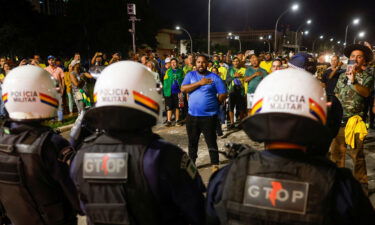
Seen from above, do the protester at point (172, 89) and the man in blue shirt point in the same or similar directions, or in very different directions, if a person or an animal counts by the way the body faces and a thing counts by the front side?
same or similar directions

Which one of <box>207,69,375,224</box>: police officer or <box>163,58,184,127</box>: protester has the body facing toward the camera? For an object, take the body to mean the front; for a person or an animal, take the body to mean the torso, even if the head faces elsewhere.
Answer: the protester

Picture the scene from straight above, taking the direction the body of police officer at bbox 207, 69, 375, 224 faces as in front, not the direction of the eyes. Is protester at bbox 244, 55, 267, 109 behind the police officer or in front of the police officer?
in front

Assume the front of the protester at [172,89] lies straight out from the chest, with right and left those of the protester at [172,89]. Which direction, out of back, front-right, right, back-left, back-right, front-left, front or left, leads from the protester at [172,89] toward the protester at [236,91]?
left

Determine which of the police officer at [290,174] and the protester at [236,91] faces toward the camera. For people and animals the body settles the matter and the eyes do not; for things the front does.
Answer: the protester

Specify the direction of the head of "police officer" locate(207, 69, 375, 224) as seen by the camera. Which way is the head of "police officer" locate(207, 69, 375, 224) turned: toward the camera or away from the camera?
away from the camera

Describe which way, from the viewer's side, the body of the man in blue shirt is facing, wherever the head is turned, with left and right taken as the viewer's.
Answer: facing the viewer

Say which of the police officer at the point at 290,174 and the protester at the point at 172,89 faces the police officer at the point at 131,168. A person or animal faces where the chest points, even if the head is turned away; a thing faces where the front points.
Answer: the protester

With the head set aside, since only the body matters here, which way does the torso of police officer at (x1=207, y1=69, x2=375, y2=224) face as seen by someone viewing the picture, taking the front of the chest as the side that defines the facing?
away from the camera

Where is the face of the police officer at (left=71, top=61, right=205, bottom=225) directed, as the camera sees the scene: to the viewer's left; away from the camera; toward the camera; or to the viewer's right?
away from the camera

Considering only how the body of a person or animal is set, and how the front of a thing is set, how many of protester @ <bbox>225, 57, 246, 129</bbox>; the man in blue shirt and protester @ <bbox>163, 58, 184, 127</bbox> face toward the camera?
3

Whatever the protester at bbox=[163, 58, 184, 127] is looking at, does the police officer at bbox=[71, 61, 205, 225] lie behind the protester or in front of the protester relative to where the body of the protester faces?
in front

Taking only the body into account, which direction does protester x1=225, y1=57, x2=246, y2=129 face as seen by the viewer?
toward the camera

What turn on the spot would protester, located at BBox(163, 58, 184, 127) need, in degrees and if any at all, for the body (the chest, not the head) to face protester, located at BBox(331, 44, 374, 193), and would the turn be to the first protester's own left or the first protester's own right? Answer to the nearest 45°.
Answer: approximately 45° to the first protester's own left

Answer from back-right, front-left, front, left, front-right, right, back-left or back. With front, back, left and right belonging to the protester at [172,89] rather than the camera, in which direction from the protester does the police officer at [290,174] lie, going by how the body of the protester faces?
front

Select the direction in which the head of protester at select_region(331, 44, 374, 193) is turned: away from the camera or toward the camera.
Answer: toward the camera

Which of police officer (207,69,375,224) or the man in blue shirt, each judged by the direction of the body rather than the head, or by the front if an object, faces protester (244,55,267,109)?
the police officer

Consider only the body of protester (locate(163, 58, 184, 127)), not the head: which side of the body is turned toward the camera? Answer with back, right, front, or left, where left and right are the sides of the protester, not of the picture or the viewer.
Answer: front

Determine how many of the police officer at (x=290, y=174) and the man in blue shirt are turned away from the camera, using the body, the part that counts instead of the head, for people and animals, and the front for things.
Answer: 1
